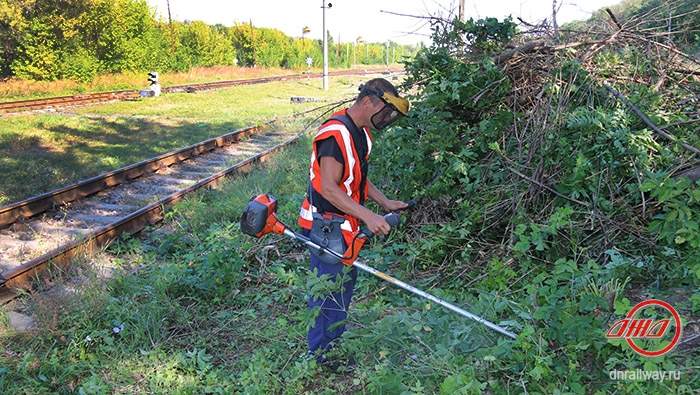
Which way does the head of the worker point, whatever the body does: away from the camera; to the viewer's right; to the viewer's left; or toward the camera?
to the viewer's right

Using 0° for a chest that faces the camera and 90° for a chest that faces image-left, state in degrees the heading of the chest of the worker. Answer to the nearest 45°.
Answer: approximately 270°

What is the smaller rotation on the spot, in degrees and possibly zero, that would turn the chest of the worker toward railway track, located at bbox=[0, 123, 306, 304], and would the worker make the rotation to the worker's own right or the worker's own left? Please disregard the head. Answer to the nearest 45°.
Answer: approximately 135° to the worker's own left
